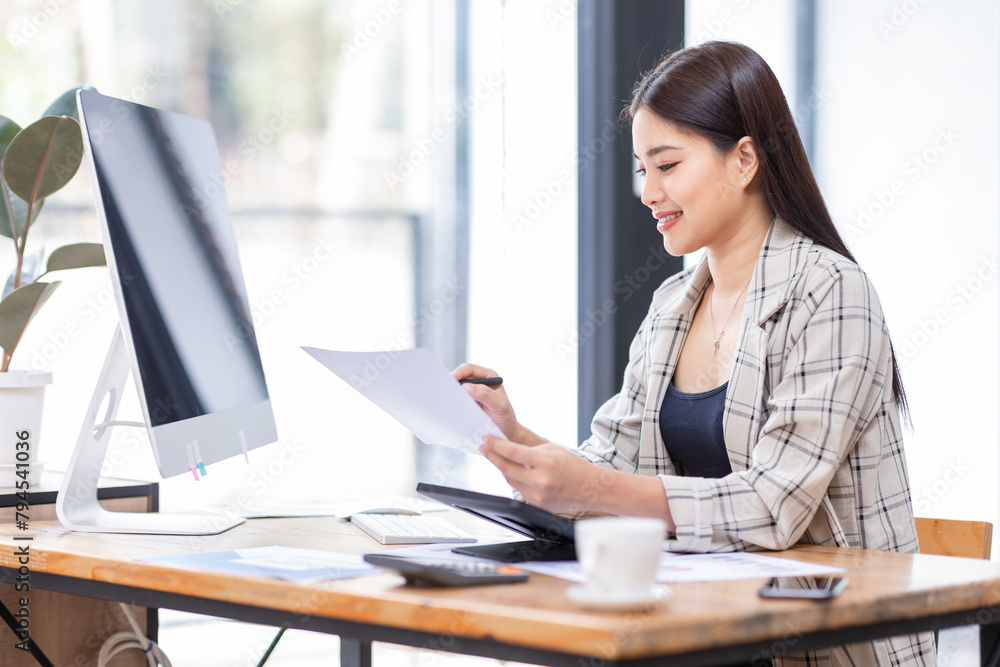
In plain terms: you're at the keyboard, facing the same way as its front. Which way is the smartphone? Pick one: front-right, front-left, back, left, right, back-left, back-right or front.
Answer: front-right

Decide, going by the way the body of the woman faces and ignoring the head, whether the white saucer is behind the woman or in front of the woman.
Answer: in front

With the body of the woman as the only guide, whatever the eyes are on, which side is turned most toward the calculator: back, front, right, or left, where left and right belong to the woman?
front

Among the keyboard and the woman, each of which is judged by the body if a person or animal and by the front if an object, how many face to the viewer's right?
1

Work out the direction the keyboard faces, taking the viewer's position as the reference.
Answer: facing to the right of the viewer

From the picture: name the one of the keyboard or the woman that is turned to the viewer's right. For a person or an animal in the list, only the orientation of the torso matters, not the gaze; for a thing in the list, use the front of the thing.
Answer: the keyboard

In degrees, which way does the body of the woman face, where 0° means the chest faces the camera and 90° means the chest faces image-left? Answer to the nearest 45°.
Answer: approximately 45°

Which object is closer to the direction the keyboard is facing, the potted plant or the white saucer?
the white saucer

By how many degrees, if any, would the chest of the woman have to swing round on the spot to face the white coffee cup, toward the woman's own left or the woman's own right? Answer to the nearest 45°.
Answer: approximately 45° to the woman's own left

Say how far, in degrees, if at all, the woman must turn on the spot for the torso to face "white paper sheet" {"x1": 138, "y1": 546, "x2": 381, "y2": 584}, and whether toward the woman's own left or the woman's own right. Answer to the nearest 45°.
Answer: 0° — they already face it

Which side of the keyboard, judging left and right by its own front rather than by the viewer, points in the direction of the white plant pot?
back

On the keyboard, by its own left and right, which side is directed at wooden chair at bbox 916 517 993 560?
front
